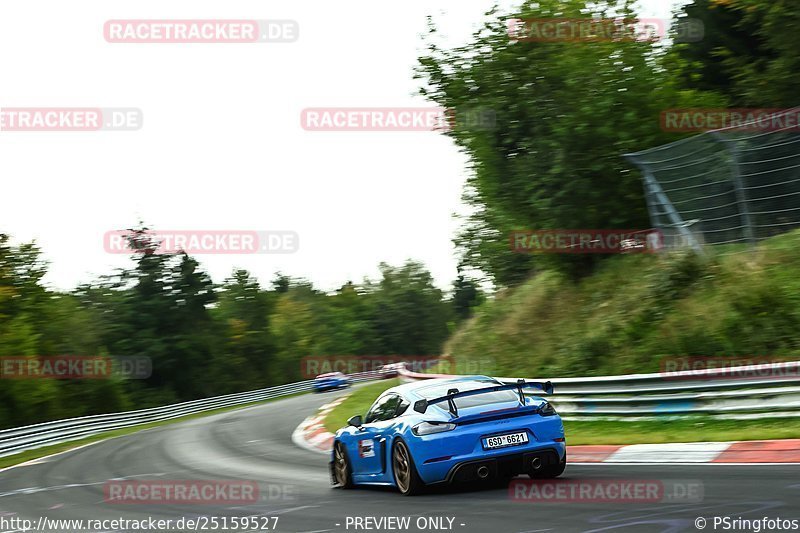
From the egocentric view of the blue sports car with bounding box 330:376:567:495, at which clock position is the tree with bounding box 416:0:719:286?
The tree is roughly at 2 o'clock from the blue sports car.

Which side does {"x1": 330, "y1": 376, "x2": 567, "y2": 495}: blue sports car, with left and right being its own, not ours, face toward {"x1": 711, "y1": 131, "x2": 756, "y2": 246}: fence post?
right

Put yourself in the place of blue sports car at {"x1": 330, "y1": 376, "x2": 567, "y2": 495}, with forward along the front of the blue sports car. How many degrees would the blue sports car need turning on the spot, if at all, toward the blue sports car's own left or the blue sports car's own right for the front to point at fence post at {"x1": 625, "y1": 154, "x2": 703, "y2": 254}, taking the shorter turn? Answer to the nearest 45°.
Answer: approximately 90° to the blue sports car's own right

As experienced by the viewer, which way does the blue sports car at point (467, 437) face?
facing away from the viewer and to the left of the viewer

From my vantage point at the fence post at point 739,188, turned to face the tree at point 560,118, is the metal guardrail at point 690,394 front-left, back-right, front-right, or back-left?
back-left

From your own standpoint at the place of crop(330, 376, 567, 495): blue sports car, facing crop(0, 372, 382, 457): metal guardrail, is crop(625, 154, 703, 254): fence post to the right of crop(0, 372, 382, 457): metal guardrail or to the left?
right
